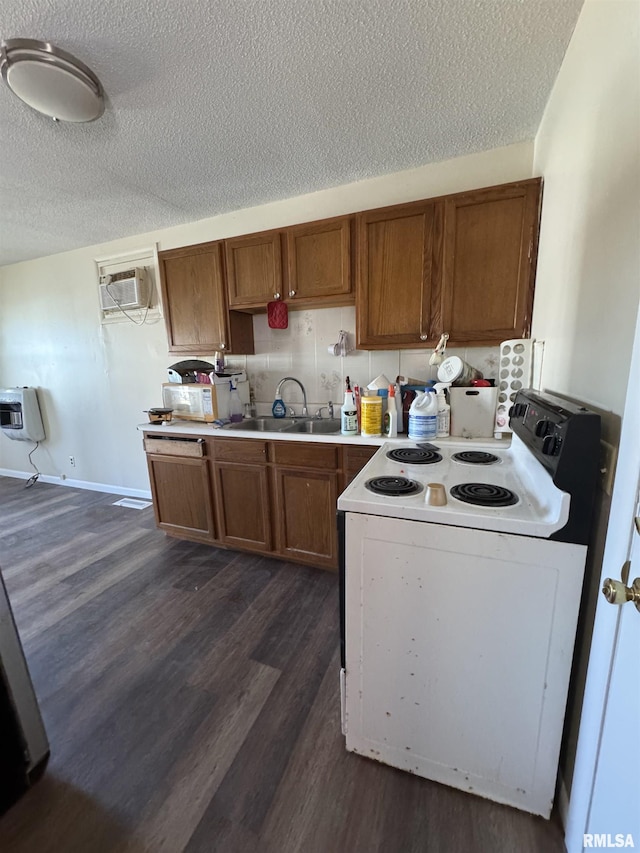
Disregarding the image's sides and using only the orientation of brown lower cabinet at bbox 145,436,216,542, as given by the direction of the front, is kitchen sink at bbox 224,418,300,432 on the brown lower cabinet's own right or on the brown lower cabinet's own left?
on the brown lower cabinet's own left

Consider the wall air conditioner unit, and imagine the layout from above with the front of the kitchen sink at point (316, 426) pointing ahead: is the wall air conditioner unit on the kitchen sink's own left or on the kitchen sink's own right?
on the kitchen sink's own right

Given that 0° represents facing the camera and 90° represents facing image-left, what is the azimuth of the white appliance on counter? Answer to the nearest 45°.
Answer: approximately 45°

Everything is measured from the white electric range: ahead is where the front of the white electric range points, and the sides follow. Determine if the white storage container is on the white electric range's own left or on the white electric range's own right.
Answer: on the white electric range's own right

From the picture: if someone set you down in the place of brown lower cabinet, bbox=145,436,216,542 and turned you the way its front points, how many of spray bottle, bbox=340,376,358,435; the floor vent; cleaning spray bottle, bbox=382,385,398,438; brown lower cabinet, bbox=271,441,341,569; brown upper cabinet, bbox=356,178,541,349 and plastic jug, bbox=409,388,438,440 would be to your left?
5

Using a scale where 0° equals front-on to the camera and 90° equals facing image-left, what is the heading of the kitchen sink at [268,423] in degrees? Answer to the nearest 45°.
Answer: approximately 0°

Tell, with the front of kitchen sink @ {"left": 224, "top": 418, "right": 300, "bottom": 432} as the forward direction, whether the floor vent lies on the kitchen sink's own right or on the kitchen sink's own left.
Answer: on the kitchen sink's own right

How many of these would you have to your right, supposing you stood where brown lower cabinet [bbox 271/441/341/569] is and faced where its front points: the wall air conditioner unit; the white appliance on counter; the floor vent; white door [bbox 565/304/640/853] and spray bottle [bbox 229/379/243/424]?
4

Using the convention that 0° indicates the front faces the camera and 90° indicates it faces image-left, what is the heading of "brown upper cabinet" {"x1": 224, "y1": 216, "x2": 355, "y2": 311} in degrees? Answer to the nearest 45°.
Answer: approximately 45°

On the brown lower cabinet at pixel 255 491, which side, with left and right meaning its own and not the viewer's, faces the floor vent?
right
